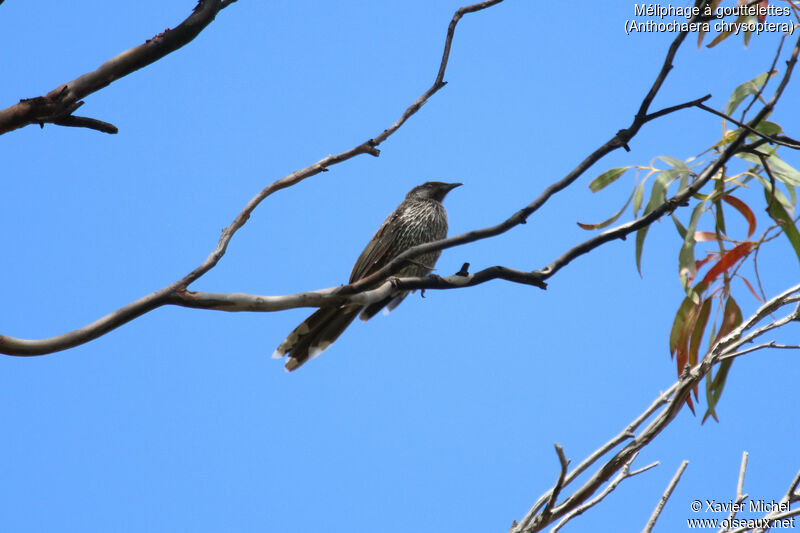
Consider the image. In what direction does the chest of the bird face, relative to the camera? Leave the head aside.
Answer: to the viewer's right
